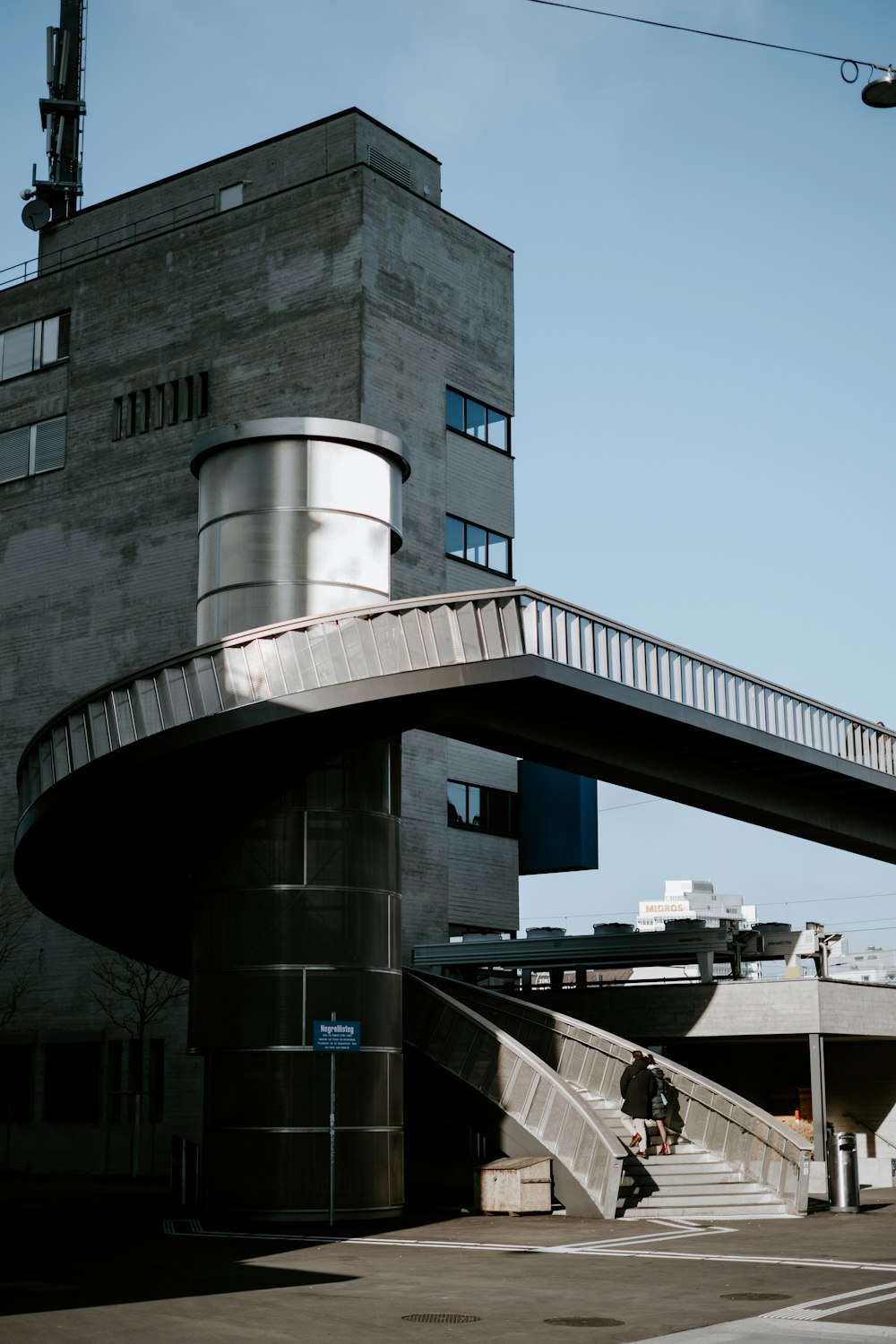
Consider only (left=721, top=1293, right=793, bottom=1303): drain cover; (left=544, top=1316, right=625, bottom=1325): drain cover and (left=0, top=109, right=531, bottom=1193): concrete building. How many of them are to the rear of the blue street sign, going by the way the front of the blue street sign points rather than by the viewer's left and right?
1

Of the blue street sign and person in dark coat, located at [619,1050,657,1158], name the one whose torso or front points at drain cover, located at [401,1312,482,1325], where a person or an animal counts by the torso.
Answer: the blue street sign

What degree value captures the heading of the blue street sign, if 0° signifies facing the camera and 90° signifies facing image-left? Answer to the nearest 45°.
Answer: approximately 0°

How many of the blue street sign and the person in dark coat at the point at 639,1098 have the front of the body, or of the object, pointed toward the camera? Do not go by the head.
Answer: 1

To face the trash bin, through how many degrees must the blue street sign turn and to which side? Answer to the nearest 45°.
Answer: approximately 90° to its left

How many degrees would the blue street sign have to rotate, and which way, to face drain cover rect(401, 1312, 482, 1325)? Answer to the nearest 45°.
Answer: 0° — it already faces it

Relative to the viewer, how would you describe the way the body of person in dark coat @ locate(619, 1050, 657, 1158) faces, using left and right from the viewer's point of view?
facing away from the viewer and to the left of the viewer

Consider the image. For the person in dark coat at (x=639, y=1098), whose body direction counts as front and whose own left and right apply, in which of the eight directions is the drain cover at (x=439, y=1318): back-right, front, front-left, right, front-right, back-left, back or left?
back-left

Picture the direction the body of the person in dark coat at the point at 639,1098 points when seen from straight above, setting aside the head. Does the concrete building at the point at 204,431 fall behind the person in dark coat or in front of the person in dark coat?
in front

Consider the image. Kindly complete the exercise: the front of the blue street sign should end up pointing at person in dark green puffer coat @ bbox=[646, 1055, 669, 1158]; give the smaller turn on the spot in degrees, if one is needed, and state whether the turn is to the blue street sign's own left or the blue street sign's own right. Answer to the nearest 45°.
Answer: approximately 135° to the blue street sign's own left
